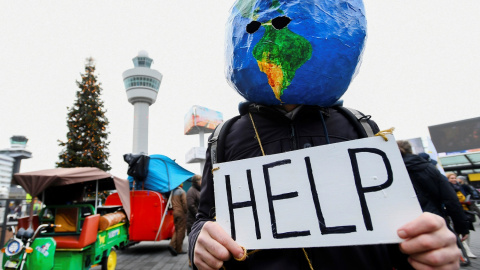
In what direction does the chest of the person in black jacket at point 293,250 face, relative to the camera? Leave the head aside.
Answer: toward the camera

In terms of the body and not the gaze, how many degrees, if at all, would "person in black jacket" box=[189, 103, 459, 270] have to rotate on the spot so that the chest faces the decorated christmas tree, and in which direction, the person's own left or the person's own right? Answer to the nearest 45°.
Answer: approximately 135° to the person's own right

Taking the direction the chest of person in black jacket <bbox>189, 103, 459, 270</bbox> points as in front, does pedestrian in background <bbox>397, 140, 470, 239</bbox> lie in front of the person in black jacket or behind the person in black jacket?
behind

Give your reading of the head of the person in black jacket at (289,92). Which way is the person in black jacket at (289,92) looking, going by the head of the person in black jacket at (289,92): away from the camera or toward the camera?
toward the camera

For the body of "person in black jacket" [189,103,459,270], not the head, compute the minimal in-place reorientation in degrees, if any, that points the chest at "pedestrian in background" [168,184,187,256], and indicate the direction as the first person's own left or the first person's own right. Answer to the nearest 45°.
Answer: approximately 135° to the first person's own right

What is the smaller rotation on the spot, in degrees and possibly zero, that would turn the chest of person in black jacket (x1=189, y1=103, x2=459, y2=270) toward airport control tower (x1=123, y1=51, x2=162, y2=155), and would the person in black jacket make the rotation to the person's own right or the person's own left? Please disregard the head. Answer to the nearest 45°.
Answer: approximately 135° to the person's own right

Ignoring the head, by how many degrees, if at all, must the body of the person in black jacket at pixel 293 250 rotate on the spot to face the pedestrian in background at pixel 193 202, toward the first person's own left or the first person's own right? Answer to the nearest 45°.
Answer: approximately 135° to the first person's own right

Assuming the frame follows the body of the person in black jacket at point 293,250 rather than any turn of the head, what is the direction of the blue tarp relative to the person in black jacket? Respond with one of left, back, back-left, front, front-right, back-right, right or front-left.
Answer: back-right
